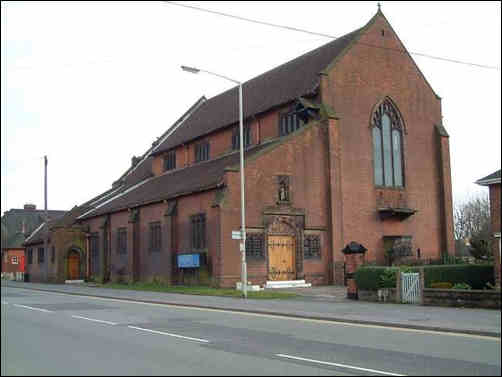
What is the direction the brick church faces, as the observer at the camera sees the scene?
facing the viewer and to the right of the viewer

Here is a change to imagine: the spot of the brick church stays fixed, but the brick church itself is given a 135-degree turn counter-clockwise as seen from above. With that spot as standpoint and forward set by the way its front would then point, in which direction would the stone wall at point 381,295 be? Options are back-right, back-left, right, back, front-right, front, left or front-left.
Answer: back

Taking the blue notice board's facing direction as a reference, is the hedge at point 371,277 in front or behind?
in front

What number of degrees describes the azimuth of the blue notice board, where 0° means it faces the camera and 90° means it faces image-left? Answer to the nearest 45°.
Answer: approximately 0°

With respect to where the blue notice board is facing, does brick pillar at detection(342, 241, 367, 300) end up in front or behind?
in front

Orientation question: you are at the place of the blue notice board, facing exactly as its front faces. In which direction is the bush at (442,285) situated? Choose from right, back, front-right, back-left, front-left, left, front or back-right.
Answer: front-left
